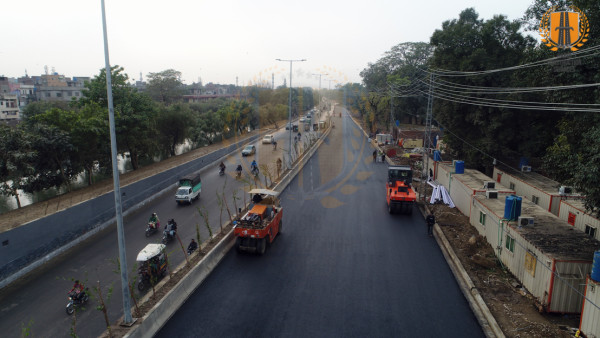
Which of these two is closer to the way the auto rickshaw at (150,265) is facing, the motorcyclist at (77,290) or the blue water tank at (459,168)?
the blue water tank

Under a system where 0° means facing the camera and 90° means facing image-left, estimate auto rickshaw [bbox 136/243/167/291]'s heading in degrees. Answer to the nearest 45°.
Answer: approximately 225°

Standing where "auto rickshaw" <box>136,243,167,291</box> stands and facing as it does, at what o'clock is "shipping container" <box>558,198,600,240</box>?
The shipping container is roughly at 2 o'clock from the auto rickshaw.

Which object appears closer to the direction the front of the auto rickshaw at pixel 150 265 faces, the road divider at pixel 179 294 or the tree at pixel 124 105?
the road divider

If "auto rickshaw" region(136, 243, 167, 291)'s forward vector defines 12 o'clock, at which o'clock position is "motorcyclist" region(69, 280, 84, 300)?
The motorcyclist is roughly at 7 o'clock from the auto rickshaw.

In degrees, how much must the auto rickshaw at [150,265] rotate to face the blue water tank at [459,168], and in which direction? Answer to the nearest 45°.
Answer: approximately 45° to its right

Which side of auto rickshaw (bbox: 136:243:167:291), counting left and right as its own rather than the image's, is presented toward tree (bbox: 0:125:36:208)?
left
